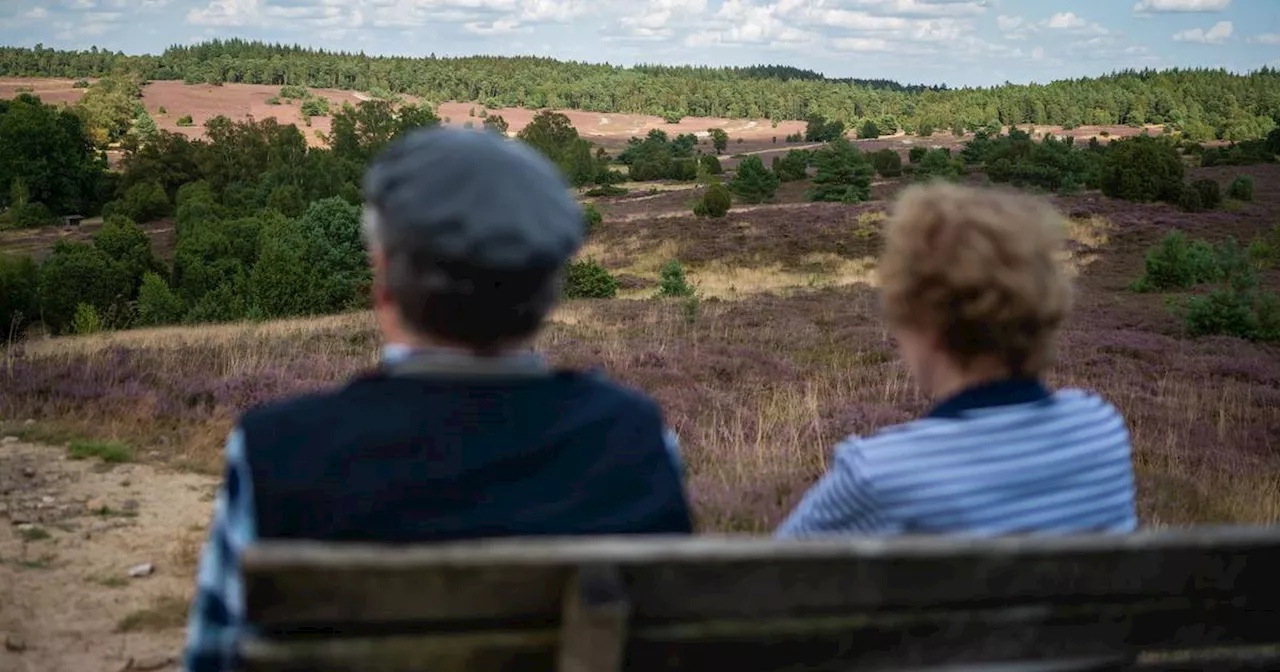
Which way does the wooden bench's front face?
away from the camera

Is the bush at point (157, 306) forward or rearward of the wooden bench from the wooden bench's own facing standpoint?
forward

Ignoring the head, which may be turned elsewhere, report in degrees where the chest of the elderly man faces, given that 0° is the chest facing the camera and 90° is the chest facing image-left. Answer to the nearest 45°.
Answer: approximately 180°

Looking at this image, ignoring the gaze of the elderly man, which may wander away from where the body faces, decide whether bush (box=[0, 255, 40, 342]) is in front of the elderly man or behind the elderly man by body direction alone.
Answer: in front

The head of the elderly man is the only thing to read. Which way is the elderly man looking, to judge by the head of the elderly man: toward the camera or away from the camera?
away from the camera

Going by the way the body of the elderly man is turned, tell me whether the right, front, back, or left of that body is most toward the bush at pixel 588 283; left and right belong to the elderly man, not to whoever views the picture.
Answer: front

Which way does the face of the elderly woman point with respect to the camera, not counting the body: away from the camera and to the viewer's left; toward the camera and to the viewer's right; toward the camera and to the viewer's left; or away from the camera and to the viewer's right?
away from the camera and to the viewer's left

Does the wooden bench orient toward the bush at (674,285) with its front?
yes

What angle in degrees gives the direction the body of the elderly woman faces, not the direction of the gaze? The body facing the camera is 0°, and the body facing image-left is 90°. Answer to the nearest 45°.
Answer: approximately 135°

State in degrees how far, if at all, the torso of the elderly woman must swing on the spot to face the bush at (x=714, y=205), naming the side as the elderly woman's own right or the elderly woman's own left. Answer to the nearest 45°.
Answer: approximately 45° to the elderly woman's own right
